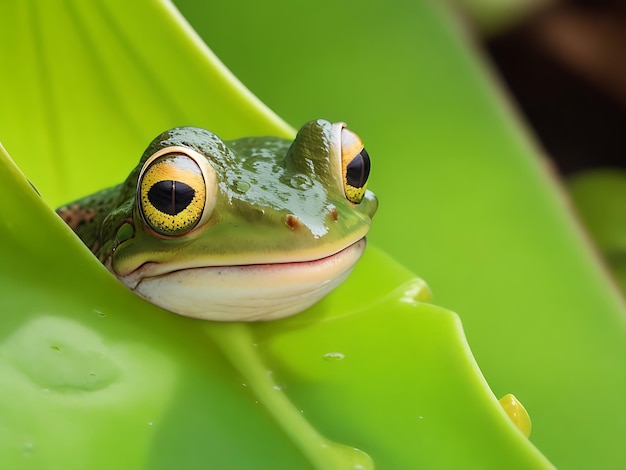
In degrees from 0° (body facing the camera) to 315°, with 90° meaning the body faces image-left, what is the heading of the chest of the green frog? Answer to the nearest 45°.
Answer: approximately 315°
